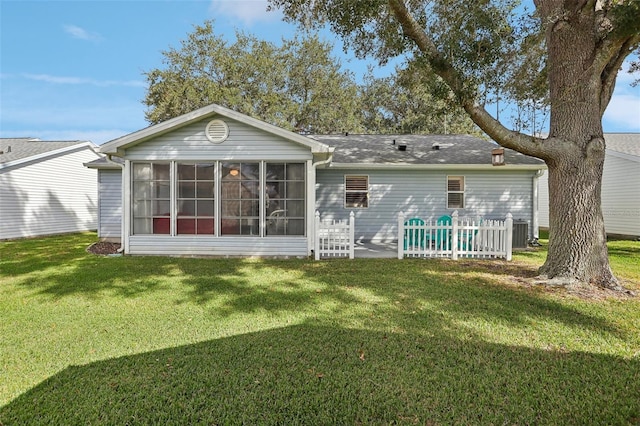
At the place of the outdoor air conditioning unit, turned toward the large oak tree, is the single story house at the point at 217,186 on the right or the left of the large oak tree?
right

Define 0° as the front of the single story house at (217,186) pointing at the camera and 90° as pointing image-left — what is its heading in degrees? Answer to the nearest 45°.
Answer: approximately 180°

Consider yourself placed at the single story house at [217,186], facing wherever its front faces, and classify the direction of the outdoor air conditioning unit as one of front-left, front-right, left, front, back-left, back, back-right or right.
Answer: right

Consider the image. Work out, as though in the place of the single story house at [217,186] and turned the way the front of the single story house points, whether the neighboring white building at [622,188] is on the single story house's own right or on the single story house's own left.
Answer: on the single story house's own right
